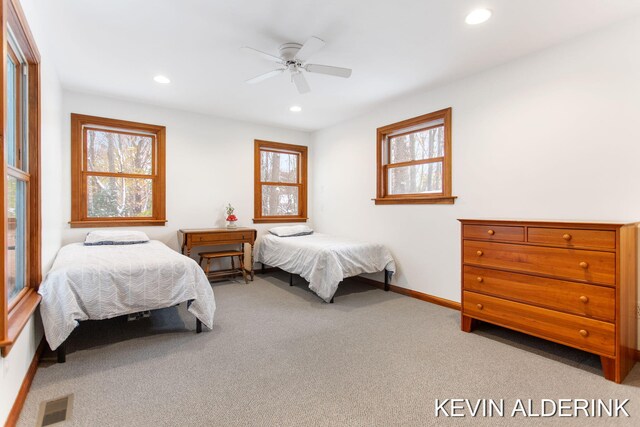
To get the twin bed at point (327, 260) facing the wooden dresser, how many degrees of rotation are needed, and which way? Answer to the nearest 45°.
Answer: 0° — it already faces it

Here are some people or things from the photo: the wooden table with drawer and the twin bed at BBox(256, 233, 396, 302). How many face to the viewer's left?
0

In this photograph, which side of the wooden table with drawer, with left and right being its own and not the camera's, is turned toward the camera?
front

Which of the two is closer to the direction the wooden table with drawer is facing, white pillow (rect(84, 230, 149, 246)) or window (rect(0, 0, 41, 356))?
the window

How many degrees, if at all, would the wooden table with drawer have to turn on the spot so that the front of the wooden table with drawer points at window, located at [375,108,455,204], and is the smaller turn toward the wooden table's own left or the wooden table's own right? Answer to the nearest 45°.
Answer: approximately 45° to the wooden table's own left

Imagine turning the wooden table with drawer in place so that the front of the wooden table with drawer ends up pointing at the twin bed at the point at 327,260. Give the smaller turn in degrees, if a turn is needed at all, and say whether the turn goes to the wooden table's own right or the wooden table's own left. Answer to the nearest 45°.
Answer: approximately 45° to the wooden table's own left

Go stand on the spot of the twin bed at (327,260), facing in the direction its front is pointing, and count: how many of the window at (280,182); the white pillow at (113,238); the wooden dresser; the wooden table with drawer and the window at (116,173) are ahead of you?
1

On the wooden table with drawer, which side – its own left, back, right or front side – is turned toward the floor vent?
front

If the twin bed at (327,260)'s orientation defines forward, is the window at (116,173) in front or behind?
behind

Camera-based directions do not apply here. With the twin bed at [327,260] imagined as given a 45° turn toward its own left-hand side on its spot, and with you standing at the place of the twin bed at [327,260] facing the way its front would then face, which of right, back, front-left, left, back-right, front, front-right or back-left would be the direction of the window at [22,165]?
back-right

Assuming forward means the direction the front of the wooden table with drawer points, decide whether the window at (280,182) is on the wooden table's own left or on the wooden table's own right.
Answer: on the wooden table's own left

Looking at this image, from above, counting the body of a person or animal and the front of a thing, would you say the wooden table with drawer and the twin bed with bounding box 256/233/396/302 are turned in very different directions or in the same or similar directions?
same or similar directions
